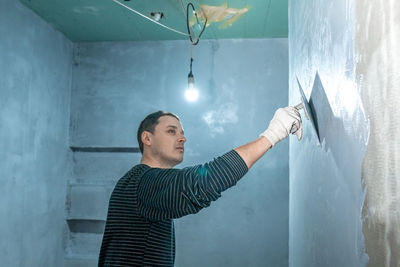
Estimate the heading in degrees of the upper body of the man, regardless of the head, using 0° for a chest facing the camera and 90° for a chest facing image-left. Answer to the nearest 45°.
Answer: approximately 270°

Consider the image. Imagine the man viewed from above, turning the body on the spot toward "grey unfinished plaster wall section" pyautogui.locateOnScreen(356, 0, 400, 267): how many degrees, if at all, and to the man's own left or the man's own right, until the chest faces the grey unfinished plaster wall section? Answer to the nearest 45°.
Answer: approximately 45° to the man's own right

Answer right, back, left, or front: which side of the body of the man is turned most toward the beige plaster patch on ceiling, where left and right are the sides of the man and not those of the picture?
left
